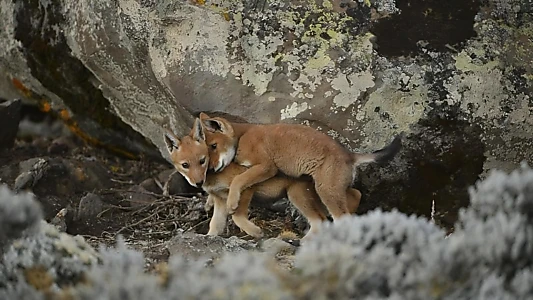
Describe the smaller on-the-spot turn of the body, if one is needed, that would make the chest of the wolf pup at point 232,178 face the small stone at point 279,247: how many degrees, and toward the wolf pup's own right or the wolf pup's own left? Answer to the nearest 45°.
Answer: approximately 135° to the wolf pup's own left

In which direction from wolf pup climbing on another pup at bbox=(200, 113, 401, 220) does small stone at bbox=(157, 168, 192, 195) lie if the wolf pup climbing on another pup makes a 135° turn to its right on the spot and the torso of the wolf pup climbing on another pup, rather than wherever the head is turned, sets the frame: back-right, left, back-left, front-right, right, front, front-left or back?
left

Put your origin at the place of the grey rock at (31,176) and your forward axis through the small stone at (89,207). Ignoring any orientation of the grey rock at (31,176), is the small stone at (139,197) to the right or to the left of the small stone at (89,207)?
left

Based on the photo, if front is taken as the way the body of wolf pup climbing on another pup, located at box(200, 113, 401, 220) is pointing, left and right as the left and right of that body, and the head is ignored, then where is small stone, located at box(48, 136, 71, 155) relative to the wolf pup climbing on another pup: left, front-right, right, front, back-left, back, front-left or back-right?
front-right

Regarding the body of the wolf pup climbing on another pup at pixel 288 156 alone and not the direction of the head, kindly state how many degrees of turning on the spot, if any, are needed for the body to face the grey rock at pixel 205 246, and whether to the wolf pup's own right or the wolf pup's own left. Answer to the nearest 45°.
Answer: approximately 45° to the wolf pup's own left

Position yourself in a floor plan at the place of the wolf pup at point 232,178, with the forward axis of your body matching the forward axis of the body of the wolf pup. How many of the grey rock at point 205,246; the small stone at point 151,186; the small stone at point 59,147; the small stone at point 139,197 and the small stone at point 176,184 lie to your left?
1

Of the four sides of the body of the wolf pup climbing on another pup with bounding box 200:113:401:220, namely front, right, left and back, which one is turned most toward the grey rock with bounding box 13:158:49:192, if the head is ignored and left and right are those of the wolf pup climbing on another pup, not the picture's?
front

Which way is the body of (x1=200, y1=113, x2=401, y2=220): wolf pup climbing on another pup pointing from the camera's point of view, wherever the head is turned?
to the viewer's left

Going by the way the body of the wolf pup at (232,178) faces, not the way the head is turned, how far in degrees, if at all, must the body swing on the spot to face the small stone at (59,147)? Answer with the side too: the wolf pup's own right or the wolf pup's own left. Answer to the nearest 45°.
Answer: approximately 45° to the wolf pup's own right

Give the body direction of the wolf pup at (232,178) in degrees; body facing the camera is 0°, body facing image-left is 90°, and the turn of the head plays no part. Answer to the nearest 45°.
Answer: approximately 90°

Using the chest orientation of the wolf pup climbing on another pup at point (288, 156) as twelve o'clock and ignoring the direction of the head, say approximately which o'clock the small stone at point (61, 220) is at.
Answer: The small stone is roughly at 12 o'clock from the wolf pup climbing on another pup.

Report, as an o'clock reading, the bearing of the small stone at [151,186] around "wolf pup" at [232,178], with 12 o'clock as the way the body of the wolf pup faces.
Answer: The small stone is roughly at 2 o'clock from the wolf pup.
